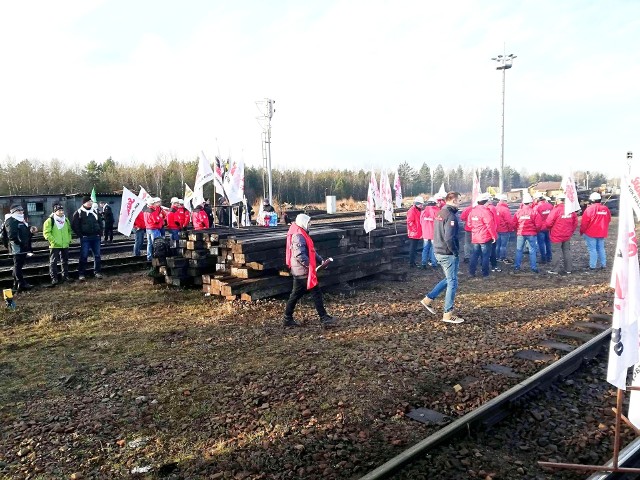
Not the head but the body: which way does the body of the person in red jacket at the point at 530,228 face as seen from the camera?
away from the camera

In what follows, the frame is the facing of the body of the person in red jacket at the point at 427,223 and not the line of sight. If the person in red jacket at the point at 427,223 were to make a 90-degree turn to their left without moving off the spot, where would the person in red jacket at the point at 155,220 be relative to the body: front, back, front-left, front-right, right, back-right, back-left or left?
front

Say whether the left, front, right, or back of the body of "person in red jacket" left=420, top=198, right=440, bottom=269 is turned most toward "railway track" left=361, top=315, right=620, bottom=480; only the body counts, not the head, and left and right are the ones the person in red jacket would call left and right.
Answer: back

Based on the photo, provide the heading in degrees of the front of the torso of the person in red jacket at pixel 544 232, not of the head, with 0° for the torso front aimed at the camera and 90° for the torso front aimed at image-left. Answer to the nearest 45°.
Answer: approximately 180°

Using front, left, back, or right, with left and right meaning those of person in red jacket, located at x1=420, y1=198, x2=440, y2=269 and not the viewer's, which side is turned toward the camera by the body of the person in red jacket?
back

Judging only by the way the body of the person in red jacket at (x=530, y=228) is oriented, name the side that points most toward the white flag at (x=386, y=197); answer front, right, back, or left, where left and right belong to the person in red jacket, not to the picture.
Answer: left

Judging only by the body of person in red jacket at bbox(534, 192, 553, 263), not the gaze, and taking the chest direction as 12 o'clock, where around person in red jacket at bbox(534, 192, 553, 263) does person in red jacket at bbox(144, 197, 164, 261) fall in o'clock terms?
person in red jacket at bbox(144, 197, 164, 261) is roughly at 8 o'clock from person in red jacket at bbox(534, 192, 553, 263).

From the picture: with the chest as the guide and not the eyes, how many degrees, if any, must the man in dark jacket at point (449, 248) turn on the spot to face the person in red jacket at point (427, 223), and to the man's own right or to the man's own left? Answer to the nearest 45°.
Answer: approximately 90° to the man's own left

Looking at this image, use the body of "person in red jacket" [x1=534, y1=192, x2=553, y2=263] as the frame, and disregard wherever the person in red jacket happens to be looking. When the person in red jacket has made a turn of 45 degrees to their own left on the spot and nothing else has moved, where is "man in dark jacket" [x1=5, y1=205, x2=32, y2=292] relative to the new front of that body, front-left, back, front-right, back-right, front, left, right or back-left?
left

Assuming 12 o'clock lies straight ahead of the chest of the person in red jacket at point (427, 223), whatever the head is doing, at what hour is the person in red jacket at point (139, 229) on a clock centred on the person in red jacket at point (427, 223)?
the person in red jacket at point (139, 229) is roughly at 9 o'clock from the person in red jacket at point (427, 223).

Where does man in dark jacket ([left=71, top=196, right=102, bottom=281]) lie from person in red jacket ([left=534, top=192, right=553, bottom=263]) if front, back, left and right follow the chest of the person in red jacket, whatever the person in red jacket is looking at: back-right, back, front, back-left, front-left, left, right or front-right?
back-left
